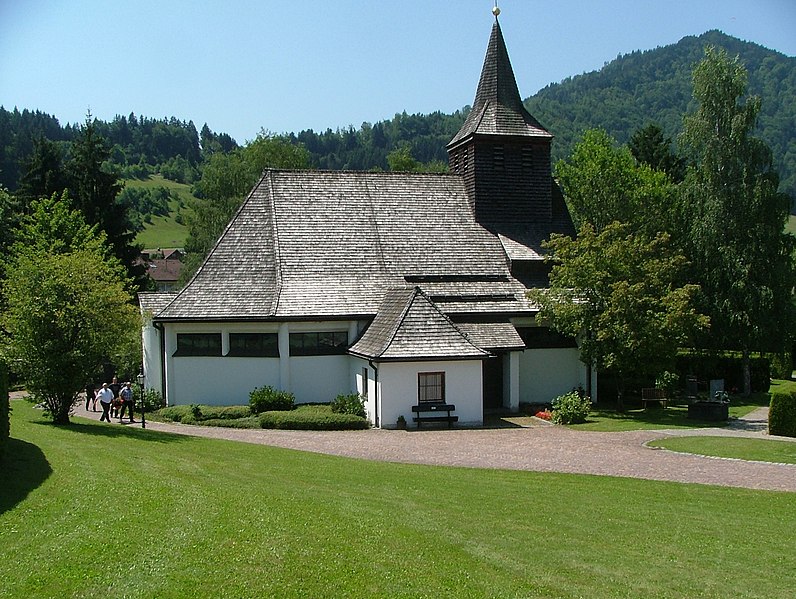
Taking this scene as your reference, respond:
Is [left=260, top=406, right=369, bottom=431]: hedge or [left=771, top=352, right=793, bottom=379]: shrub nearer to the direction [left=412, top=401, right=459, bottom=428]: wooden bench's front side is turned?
the hedge

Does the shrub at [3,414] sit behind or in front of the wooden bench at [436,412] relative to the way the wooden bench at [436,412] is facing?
in front

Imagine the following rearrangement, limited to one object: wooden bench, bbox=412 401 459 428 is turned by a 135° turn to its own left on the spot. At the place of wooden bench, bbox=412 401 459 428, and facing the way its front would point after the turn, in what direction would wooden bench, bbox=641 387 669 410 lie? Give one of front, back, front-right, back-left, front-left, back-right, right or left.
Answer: front

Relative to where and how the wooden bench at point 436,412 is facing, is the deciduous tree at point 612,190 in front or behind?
behind

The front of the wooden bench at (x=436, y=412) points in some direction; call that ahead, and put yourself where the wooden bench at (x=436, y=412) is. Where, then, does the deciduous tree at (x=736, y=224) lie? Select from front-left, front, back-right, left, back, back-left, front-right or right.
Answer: back-left

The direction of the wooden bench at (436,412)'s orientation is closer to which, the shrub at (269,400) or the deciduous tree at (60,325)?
the deciduous tree

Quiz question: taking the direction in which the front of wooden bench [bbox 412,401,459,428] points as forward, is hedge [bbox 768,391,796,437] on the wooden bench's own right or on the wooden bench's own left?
on the wooden bench's own left

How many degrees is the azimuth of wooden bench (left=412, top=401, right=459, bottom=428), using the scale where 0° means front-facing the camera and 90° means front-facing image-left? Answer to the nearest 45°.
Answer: approximately 0°

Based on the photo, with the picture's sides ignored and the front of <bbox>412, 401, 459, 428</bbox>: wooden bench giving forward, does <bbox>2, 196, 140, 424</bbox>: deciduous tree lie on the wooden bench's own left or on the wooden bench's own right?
on the wooden bench's own right

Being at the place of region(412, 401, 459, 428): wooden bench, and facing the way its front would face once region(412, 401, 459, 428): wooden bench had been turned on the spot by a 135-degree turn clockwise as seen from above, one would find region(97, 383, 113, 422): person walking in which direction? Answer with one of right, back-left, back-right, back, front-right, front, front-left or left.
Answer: front-left

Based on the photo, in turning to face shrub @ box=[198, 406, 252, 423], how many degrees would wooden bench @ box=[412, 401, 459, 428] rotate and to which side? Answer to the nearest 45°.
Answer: approximately 90° to its right

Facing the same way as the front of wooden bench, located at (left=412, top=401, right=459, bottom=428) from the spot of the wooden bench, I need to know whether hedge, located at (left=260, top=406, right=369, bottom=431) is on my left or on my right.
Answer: on my right

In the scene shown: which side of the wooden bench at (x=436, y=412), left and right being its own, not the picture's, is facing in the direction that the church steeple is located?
back

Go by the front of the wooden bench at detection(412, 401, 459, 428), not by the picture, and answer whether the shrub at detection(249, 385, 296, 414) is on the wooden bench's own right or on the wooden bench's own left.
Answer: on the wooden bench's own right
